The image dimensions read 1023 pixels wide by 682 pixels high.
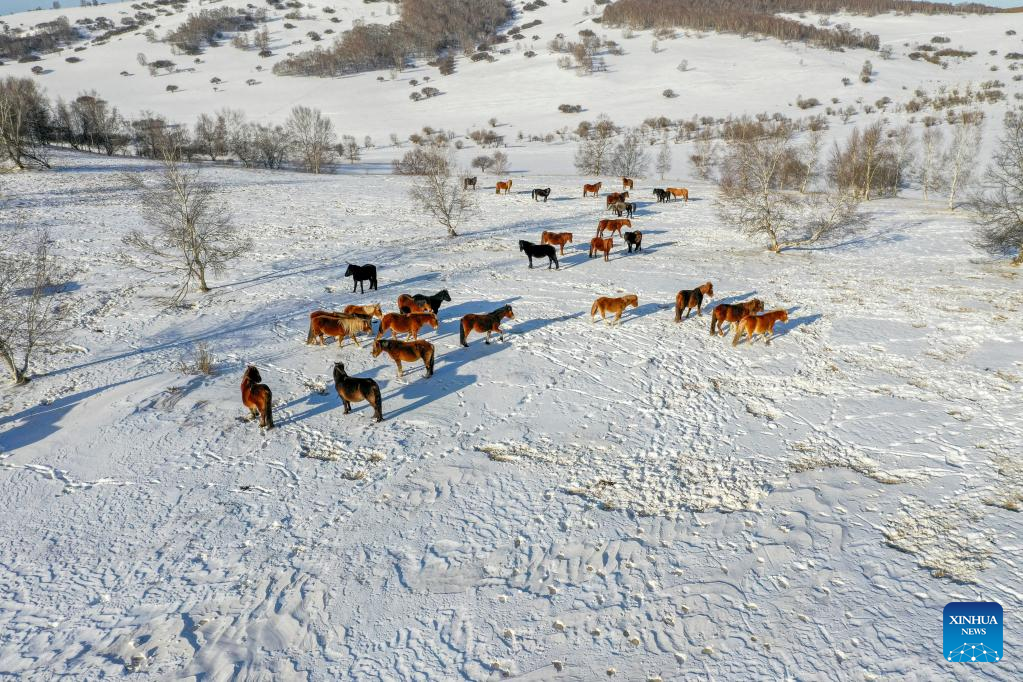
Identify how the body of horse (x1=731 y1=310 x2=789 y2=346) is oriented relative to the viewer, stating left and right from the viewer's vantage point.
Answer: facing to the right of the viewer

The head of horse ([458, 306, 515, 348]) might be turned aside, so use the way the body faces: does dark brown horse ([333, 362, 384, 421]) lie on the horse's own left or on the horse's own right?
on the horse's own right

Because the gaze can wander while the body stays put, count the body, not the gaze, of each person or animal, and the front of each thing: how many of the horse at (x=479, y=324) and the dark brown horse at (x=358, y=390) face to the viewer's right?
1

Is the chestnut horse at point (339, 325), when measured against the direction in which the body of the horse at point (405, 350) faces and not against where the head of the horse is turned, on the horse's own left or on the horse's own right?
on the horse's own right

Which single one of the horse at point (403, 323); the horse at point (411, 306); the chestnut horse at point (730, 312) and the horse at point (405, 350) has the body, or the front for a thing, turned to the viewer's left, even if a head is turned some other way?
the horse at point (405, 350)

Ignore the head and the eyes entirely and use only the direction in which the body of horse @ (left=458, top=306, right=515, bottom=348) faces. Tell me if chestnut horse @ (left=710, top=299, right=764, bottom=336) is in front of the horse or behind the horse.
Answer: in front

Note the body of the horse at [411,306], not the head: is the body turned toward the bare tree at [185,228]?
no

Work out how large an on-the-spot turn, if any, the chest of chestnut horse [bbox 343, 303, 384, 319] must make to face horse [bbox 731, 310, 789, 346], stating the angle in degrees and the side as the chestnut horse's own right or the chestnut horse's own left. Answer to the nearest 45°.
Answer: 0° — it already faces it

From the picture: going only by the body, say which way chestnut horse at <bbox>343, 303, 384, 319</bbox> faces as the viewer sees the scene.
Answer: to the viewer's right

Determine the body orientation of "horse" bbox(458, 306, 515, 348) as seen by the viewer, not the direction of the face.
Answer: to the viewer's right

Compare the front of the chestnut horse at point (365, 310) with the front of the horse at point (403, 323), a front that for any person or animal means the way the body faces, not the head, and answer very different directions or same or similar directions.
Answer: same or similar directions

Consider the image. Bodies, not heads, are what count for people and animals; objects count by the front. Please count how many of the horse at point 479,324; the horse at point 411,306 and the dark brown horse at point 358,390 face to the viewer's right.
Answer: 2

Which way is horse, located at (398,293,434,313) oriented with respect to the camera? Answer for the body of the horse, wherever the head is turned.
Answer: to the viewer's right

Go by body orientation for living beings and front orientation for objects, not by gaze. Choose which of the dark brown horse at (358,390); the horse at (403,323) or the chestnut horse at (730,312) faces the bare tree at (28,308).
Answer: the dark brown horse
